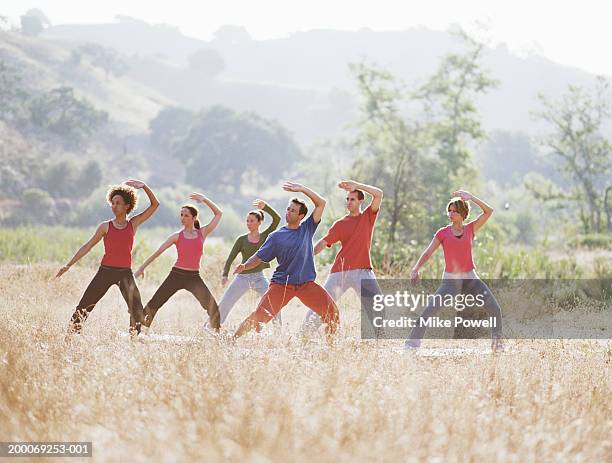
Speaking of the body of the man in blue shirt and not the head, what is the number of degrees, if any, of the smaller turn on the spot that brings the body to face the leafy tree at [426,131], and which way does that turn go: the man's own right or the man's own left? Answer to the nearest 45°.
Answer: approximately 135° to the man's own right

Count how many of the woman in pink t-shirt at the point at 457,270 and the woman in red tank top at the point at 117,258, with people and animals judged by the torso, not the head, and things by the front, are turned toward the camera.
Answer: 2

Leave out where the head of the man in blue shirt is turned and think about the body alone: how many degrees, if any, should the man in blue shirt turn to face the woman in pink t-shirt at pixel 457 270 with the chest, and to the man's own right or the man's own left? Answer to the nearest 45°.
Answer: approximately 135° to the man's own left

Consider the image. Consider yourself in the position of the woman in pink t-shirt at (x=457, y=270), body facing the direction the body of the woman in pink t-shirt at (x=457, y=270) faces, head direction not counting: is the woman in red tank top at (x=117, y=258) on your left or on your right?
on your right

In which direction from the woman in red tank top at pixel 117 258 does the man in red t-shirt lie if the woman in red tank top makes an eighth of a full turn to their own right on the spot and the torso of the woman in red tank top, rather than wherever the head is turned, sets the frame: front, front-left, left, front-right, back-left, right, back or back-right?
back-left

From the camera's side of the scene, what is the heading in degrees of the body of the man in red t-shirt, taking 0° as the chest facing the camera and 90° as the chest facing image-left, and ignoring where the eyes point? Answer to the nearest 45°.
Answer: approximately 45°

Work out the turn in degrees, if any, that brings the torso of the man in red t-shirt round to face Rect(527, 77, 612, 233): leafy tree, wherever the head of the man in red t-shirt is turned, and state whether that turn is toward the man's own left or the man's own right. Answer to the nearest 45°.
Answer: approximately 135° to the man's own right

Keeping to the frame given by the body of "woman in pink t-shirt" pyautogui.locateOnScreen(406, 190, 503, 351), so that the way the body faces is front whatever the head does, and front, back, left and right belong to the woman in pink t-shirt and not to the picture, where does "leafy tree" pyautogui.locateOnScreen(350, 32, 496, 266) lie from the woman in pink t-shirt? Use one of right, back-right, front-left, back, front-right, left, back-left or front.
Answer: back

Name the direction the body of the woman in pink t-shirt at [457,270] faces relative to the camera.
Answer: toward the camera

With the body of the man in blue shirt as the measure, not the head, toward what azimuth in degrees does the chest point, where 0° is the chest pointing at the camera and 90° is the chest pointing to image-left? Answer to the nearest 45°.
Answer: approximately 45°

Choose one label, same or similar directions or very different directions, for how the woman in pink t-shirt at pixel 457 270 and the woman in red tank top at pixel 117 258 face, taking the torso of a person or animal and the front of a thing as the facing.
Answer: same or similar directions
